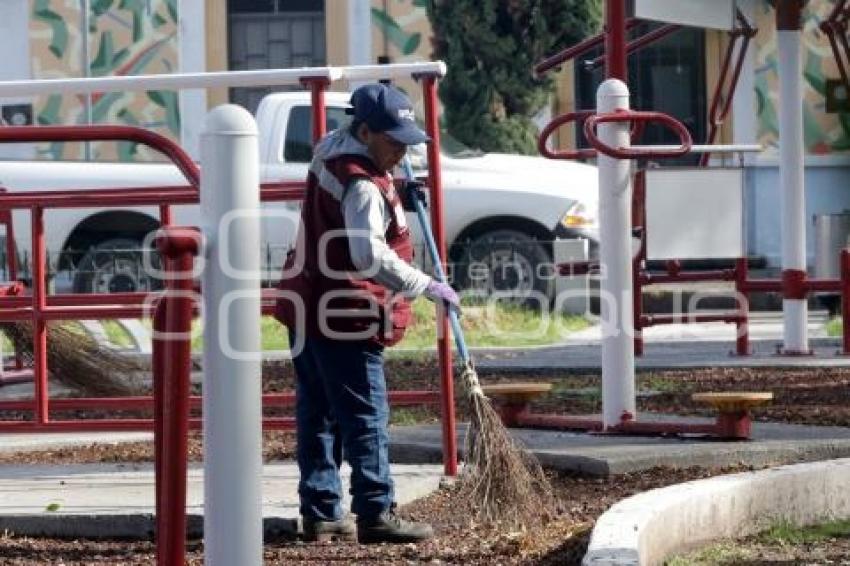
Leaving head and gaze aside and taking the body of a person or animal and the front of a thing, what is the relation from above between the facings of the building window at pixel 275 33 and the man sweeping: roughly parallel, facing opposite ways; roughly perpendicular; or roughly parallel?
roughly perpendicular

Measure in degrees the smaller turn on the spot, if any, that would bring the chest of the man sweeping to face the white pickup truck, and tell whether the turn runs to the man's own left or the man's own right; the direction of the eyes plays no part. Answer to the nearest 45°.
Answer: approximately 90° to the man's own left

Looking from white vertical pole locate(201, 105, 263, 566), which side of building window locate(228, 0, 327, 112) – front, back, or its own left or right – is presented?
front

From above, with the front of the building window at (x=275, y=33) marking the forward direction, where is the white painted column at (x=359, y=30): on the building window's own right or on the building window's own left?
on the building window's own left

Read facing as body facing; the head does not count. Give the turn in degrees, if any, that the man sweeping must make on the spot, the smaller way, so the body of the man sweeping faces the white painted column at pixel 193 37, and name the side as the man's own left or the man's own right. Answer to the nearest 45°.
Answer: approximately 90° to the man's own left

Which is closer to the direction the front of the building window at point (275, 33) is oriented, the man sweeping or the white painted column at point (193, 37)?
the man sweeping

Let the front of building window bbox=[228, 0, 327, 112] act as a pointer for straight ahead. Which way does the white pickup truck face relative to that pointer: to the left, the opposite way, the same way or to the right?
to the left

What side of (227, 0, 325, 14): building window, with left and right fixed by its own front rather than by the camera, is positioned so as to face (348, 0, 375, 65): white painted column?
left

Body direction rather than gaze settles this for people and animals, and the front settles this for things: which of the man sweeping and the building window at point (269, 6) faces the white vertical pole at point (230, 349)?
the building window

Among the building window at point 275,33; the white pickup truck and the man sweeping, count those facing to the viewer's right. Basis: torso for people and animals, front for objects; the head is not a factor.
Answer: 2

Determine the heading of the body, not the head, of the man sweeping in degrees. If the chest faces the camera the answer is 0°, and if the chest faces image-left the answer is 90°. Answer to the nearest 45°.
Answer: approximately 270°

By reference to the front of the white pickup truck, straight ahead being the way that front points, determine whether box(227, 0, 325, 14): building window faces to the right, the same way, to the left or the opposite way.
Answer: to the right

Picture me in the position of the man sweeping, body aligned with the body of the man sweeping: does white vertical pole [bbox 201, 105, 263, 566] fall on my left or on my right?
on my right

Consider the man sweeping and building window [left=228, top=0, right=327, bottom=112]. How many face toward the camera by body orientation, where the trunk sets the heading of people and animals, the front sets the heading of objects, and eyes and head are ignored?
1

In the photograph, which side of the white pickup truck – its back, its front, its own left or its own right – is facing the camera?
right

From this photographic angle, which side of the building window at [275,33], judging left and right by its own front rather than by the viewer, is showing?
front
